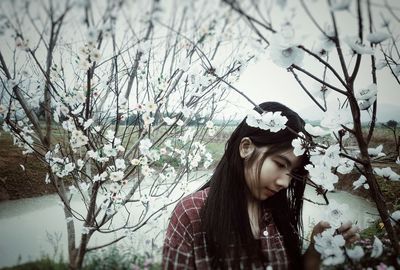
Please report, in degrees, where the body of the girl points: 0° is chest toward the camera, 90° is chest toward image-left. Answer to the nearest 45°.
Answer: approximately 315°

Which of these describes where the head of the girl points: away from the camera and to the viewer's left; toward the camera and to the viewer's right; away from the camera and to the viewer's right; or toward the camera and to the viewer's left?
toward the camera and to the viewer's right
